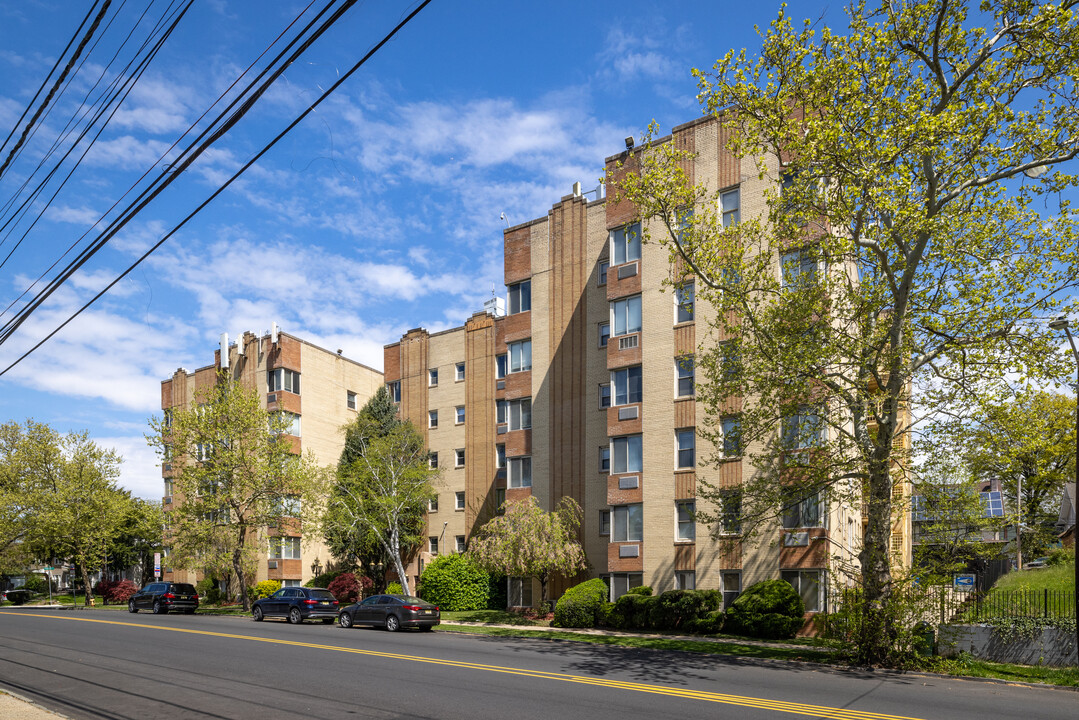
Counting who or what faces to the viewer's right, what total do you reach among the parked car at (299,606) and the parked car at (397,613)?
0

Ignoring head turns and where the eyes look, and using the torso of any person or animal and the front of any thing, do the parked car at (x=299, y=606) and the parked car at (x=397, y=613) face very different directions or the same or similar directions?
same or similar directions

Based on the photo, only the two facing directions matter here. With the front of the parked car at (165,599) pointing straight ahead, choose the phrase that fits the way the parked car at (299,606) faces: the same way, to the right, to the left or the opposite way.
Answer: the same way

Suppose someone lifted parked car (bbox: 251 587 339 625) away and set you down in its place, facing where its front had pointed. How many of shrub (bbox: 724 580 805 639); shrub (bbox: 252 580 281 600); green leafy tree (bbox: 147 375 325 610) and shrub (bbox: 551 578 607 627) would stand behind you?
2

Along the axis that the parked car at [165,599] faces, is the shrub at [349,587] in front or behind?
behind

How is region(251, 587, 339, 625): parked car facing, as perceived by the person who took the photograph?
facing away from the viewer and to the left of the viewer

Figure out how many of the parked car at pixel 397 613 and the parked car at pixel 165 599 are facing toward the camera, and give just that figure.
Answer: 0

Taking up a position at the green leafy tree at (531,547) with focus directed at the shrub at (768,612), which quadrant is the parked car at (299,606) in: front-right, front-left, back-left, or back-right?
back-right

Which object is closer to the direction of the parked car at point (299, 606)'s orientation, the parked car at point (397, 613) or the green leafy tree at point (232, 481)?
the green leafy tree

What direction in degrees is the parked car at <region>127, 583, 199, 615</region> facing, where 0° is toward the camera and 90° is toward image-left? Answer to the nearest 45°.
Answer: approximately 135°

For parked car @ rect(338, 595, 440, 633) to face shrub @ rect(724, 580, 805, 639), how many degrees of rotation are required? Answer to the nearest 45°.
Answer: approximately 180°

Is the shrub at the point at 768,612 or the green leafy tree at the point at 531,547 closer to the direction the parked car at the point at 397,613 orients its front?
the green leafy tree

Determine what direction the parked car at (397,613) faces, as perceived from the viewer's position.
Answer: facing away from the viewer and to the left of the viewer
